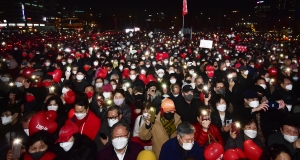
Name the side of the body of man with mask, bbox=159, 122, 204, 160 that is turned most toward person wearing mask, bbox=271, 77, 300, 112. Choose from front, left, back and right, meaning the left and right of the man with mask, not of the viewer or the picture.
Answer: left

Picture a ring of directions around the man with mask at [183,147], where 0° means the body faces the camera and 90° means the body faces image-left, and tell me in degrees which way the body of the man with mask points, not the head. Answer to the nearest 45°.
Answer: approximately 315°

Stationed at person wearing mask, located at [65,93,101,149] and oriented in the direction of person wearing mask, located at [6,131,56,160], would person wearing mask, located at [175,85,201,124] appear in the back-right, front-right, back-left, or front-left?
back-left

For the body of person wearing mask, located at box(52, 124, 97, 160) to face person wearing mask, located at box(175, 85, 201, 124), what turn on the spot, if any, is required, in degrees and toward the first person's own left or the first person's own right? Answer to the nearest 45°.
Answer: approximately 180°

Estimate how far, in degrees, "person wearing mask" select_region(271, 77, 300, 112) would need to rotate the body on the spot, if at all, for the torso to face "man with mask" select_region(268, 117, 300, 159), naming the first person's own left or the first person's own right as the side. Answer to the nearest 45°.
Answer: approximately 45° to the first person's own right

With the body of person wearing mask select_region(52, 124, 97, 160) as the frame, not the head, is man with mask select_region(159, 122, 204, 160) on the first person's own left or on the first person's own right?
on the first person's own left

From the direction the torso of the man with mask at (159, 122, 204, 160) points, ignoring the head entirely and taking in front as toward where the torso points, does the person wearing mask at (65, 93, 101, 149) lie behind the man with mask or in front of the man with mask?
behind

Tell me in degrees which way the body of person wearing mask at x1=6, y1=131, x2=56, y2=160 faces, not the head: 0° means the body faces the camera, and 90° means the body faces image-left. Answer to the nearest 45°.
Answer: approximately 45°

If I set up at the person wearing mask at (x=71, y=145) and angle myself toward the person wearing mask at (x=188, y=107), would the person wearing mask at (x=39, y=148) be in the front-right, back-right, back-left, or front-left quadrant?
back-left
